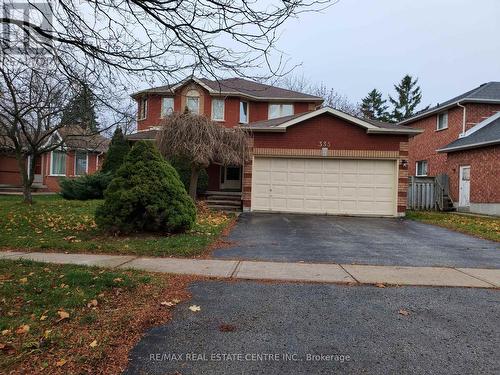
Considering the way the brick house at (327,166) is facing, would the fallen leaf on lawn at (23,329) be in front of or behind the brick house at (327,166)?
in front

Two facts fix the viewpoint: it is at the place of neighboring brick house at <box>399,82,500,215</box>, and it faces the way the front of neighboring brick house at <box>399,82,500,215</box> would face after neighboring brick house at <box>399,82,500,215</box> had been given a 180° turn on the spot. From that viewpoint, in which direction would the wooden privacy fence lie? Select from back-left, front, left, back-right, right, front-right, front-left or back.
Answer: left

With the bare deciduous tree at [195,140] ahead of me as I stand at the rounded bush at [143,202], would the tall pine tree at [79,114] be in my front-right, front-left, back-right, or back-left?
front-left

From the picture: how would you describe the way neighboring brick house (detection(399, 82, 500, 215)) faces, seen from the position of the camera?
facing the viewer and to the right of the viewer

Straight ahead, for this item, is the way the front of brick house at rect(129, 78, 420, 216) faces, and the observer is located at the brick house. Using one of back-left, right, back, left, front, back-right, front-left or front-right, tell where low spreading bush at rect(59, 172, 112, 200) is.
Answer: right

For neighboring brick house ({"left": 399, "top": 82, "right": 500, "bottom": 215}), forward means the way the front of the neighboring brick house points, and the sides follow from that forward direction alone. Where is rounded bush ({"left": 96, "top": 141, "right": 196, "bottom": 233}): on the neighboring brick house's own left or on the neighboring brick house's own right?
on the neighboring brick house's own right

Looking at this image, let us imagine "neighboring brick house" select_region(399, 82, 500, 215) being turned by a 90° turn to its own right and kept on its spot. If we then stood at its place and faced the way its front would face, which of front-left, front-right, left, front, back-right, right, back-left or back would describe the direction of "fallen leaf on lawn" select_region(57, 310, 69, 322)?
front-left

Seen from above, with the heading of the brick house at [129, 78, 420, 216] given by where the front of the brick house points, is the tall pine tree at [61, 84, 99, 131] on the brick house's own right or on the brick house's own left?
on the brick house's own right

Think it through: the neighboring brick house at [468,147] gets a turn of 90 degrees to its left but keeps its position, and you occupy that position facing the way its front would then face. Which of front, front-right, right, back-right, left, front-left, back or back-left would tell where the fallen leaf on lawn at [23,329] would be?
back-right

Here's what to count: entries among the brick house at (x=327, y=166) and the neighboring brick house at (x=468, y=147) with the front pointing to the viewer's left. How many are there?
0

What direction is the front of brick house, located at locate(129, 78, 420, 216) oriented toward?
toward the camera

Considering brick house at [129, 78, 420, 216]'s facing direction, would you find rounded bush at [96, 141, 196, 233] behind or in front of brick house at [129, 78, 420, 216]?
in front

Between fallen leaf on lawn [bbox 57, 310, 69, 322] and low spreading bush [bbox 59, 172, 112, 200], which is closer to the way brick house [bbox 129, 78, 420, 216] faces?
the fallen leaf on lawn

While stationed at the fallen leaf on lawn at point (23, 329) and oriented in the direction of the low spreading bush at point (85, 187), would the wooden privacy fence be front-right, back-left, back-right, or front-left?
front-right
